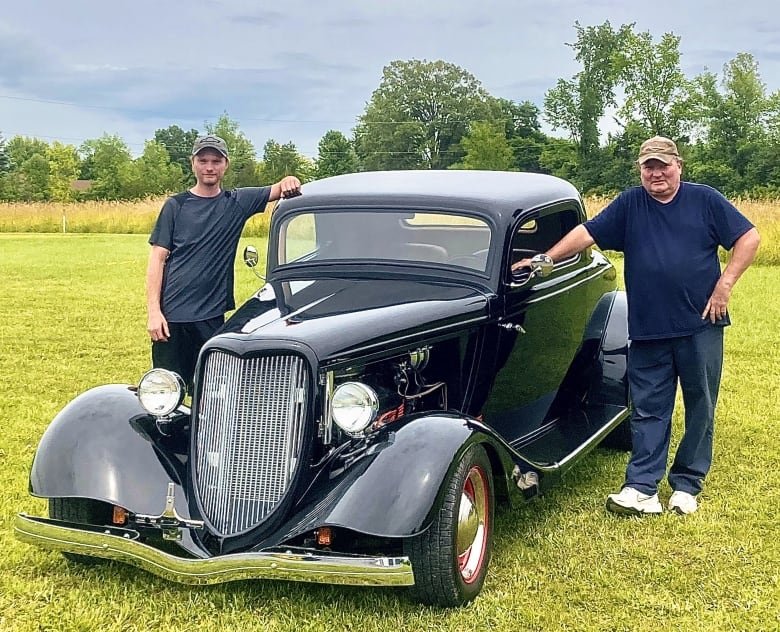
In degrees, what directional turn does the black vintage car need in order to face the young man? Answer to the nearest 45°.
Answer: approximately 90° to its right

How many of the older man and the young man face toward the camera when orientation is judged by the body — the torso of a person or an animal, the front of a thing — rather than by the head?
2

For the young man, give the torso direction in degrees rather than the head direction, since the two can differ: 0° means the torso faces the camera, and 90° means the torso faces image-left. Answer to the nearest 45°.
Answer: approximately 0°

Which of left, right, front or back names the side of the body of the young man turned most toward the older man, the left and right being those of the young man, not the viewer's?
left

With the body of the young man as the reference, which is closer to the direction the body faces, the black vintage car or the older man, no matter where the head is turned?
the black vintage car

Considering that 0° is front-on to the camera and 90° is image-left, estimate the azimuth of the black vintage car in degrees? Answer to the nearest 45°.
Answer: approximately 45°

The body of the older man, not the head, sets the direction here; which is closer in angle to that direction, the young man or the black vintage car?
the black vintage car

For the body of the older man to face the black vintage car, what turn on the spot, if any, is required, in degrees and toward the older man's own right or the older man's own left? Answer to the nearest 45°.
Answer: approximately 45° to the older man's own right
